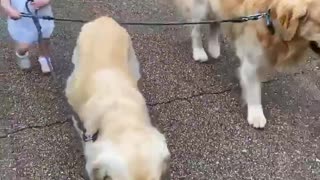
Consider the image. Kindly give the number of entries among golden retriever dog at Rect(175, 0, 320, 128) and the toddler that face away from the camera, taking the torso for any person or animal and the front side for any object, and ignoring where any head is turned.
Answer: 0

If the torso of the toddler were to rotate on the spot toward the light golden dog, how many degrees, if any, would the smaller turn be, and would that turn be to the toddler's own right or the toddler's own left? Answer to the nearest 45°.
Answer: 0° — they already face it

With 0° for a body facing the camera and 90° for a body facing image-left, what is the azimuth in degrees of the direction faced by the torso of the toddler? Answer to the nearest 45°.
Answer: approximately 0°

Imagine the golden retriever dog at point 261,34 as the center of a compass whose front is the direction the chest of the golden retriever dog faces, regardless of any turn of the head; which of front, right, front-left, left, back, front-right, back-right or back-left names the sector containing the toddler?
back-right

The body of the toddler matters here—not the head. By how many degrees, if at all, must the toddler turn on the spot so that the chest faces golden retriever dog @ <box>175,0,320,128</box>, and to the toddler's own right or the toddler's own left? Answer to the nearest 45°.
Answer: approximately 45° to the toddler's own left

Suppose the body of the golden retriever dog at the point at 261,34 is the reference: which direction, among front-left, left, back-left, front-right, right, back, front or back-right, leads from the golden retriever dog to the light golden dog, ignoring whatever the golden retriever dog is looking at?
right
